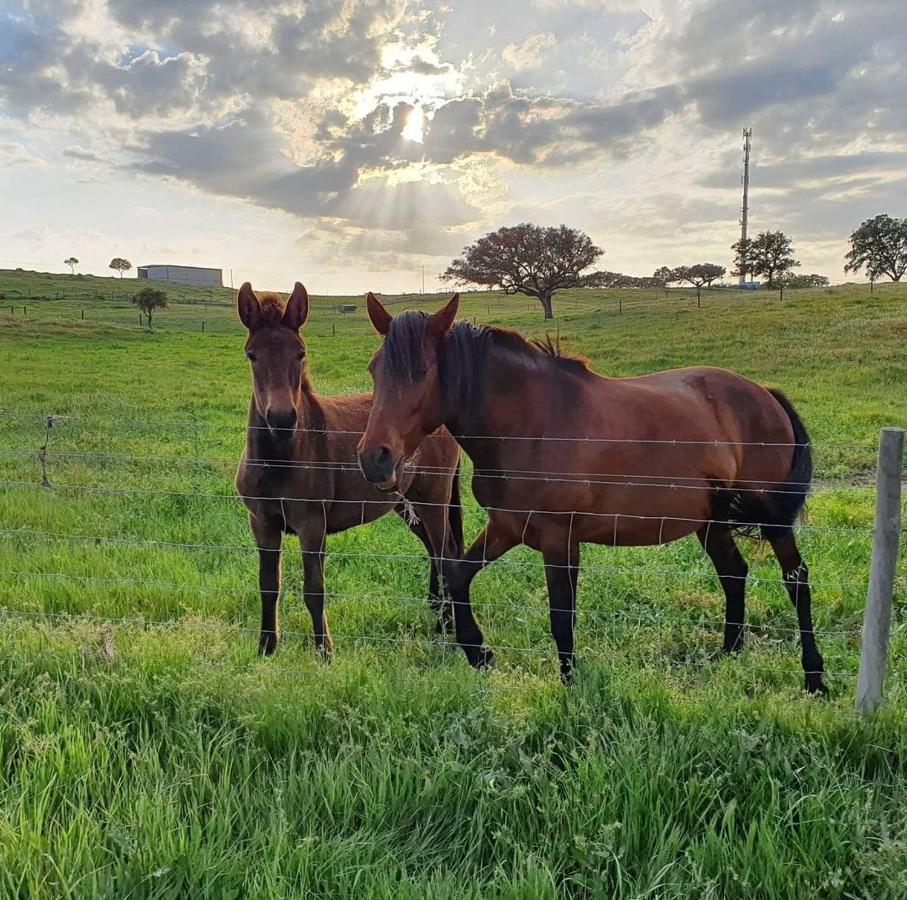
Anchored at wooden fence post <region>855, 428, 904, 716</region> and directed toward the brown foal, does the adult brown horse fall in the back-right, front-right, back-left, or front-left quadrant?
front-right

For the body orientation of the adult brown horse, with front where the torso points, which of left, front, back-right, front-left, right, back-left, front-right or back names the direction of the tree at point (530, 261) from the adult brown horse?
right

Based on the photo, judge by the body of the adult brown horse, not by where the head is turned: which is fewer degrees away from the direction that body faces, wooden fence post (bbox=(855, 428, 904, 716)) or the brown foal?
the brown foal

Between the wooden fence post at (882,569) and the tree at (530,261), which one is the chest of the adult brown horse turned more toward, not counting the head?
the tree

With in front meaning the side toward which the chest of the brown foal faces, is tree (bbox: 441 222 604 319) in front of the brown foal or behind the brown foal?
behind

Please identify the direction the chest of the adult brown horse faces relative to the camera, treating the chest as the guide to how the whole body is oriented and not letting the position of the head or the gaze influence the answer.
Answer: to the viewer's left

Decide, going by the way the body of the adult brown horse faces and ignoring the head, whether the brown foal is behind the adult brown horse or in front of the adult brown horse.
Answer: in front

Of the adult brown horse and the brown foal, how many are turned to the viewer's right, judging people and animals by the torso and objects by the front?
0
